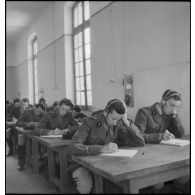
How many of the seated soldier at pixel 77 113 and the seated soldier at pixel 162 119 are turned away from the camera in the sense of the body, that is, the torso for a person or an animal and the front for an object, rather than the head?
0

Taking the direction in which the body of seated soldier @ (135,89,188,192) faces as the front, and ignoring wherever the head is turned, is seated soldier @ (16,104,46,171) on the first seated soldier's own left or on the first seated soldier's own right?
on the first seated soldier's own right

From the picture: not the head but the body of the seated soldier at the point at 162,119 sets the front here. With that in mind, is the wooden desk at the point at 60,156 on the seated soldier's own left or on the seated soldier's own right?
on the seated soldier's own right
